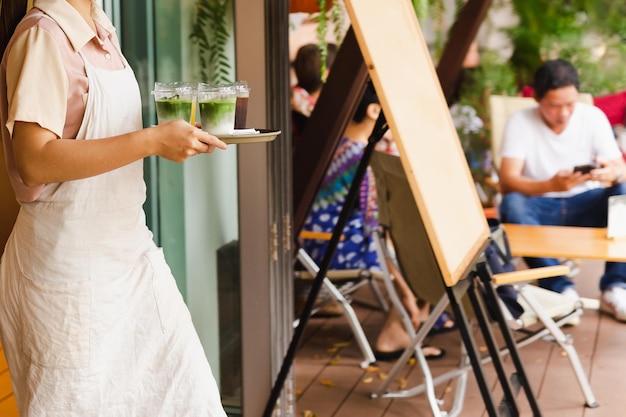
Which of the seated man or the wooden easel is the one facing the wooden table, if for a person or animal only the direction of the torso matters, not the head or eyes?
the seated man

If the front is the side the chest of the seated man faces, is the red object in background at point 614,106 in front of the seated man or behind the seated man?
behind

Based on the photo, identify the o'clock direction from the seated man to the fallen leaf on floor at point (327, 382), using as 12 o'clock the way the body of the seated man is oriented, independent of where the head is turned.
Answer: The fallen leaf on floor is roughly at 1 o'clock from the seated man.

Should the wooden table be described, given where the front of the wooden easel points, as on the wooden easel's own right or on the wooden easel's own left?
on the wooden easel's own left

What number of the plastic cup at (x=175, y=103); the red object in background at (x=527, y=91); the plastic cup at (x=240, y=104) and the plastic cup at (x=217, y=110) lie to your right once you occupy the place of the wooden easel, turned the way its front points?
3

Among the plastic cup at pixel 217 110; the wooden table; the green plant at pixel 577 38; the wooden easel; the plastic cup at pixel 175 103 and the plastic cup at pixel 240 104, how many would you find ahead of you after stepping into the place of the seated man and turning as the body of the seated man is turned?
5

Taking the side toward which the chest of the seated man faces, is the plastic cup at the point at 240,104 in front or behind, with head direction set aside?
in front

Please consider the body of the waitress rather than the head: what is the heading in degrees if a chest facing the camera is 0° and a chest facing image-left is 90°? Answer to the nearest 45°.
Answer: approximately 315°
